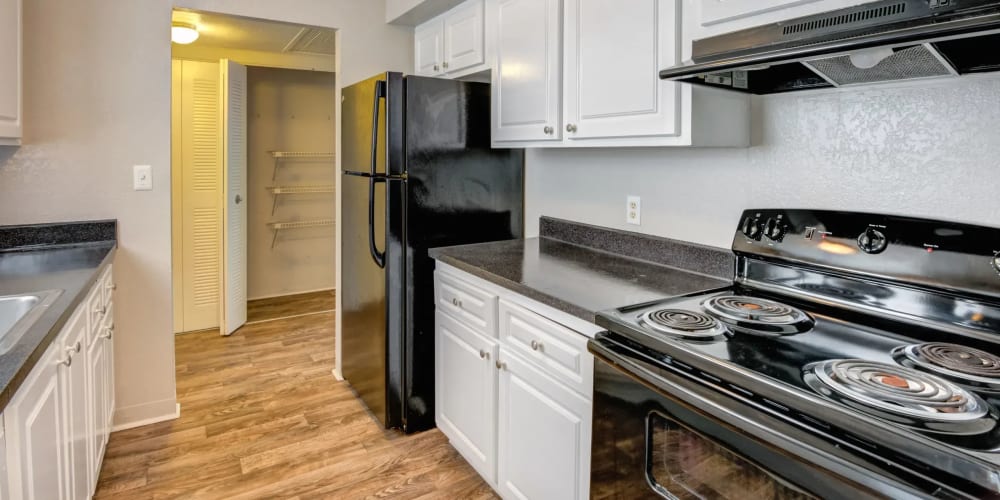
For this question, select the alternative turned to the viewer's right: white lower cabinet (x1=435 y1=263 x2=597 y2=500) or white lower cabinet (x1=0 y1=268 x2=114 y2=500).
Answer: white lower cabinet (x1=0 y1=268 x2=114 y2=500)

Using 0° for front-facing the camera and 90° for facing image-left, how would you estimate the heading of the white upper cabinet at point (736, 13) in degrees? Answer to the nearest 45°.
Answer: approximately 45°

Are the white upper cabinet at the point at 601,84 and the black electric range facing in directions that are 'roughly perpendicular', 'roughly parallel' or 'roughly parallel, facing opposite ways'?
roughly parallel

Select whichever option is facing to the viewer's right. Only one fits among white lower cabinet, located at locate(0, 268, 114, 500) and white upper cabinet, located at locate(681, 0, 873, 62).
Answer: the white lower cabinet

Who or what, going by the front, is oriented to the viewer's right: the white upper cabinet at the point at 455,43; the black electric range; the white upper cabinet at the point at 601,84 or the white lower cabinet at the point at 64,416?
the white lower cabinet

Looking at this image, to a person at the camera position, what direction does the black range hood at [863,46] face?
facing the viewer and to the left of the viewer

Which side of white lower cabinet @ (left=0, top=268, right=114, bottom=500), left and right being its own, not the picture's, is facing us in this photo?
right

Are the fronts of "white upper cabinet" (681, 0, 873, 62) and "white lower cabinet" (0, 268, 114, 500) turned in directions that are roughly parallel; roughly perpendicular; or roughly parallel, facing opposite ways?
roughly parallel, facing opposite ways

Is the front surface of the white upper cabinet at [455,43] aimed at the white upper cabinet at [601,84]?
no

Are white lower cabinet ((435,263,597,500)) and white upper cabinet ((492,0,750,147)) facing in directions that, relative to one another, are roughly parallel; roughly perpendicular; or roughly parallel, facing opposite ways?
roughly parallel
